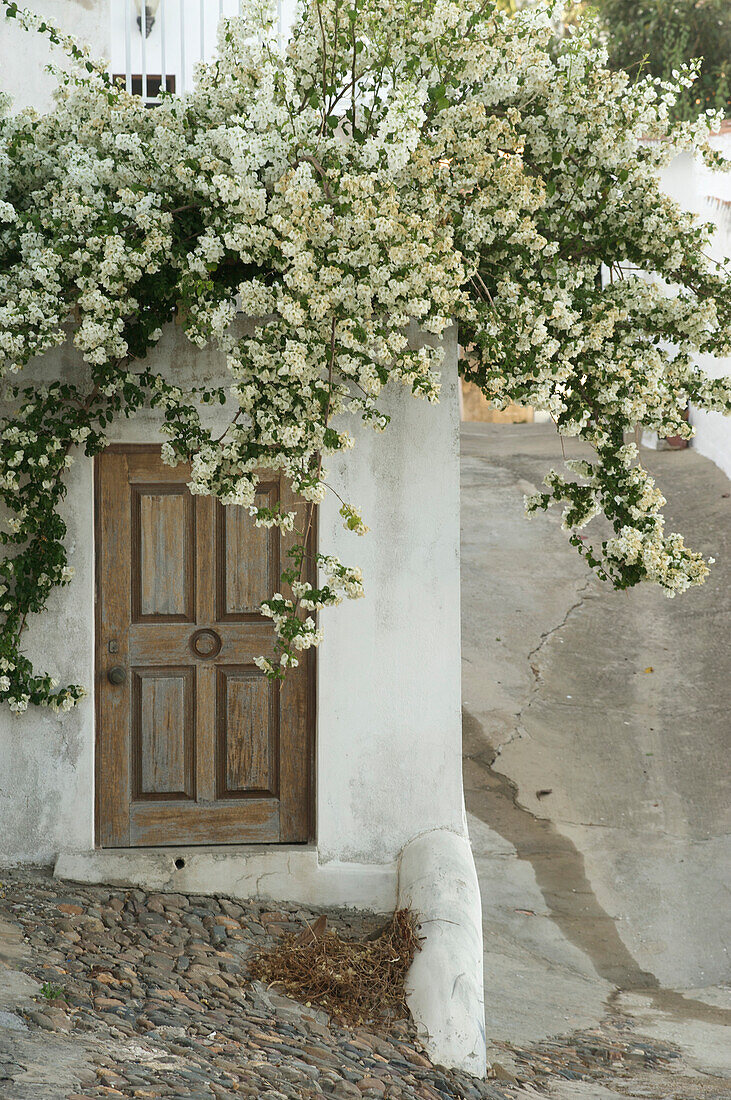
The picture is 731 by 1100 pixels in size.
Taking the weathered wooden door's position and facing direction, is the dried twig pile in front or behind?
in front

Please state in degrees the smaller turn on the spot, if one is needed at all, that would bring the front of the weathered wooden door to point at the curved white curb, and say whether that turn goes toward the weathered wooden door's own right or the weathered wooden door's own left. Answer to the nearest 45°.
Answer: approximately 45° to the weathered wooden door's own left

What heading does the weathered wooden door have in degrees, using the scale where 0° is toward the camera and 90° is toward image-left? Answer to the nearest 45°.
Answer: approximately 0°
